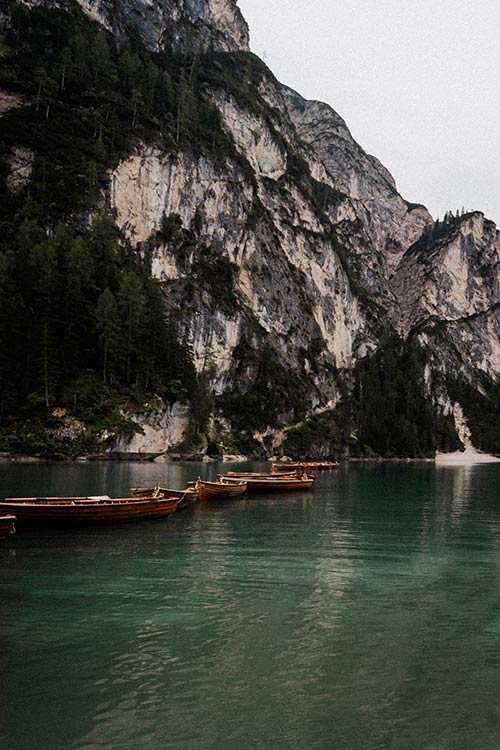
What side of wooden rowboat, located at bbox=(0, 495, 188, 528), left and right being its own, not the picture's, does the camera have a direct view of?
right

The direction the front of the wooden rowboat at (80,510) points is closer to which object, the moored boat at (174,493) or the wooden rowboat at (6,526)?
the moored boat

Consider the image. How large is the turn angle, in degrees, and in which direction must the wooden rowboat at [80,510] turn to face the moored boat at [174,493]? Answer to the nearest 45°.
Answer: approximately 45° to its left

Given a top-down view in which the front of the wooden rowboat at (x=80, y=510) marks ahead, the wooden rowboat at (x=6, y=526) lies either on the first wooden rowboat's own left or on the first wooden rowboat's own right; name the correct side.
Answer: on the first wooden rowboat's own right
